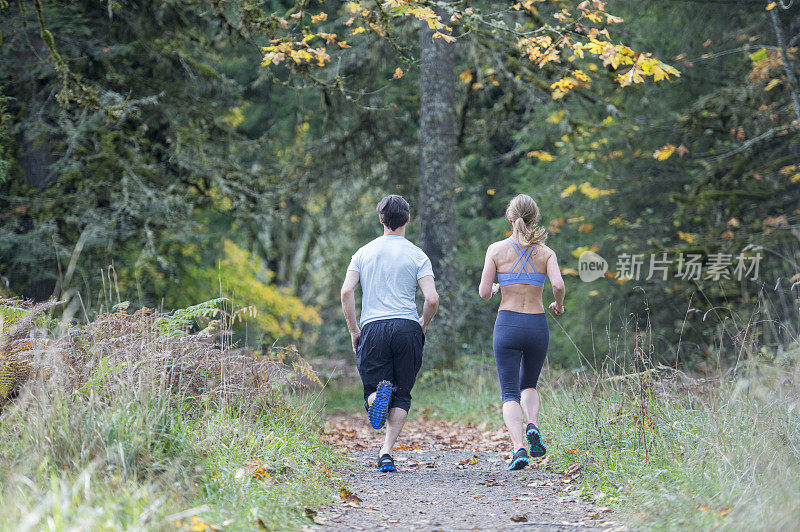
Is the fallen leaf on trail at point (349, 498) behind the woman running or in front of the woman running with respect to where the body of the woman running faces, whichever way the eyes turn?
behind

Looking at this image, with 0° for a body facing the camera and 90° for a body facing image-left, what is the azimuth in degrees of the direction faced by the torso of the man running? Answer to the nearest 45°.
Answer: approximately 180°

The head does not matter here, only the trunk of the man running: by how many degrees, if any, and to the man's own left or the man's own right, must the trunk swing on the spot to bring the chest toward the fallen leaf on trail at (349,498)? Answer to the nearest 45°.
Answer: approximately 180°

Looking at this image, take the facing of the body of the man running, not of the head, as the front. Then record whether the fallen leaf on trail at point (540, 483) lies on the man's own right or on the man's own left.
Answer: on the man's own right

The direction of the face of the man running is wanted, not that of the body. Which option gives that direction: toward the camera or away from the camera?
away from the camera

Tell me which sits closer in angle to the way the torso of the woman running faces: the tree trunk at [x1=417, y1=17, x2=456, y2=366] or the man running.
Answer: the tree trunk

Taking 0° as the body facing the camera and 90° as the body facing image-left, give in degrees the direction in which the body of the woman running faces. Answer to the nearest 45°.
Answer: approximately 180°
